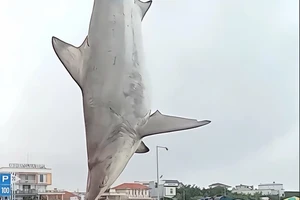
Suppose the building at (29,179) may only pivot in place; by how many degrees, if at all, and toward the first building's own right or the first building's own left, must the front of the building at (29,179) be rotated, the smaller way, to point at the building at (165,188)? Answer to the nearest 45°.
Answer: approximately 90° to the first building's own left

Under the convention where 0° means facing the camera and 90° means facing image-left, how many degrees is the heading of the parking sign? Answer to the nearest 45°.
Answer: approximately 0°

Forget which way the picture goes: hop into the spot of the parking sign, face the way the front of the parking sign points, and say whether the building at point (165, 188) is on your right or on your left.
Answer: on your left

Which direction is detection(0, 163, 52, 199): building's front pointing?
toward the camera

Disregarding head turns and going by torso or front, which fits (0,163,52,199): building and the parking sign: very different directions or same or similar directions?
same or similar directions
